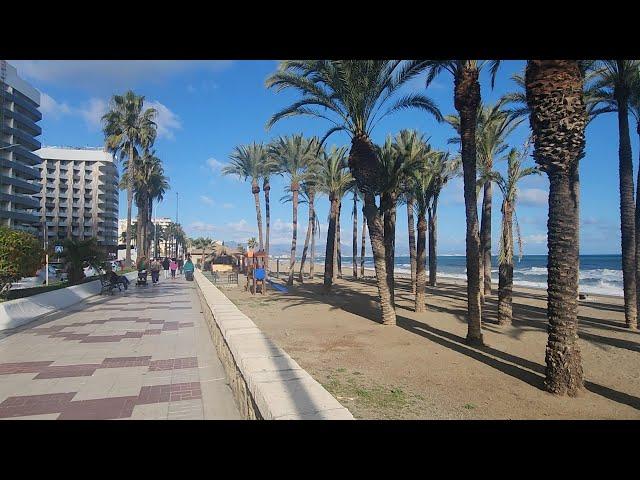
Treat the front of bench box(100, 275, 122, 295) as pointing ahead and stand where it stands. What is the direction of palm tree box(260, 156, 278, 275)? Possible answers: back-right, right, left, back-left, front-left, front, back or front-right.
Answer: front-left

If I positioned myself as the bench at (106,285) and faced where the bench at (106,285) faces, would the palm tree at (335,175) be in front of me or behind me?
in front

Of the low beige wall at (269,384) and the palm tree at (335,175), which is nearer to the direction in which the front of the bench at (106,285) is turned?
the palm tree

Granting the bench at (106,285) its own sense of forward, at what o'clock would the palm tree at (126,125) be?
The palm tree is roughly at 9 o'clock from the bench.

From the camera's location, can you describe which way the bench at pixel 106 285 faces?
facing to the right of the viewer

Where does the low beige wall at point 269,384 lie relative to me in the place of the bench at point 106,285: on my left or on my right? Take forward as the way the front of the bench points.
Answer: on my right

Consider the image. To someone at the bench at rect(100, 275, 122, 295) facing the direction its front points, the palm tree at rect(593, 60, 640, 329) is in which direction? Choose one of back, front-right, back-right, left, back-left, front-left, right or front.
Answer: front-right

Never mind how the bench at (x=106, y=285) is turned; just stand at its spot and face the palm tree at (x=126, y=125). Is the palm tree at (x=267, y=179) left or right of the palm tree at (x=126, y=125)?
right

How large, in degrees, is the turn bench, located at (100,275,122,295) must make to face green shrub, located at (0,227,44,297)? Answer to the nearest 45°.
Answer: approximately 90° to its right

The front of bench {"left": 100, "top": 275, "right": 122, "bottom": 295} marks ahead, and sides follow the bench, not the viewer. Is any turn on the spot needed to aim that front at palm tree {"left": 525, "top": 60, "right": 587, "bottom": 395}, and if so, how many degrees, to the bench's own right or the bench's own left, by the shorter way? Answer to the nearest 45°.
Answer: approximately 90° to the bench's own right

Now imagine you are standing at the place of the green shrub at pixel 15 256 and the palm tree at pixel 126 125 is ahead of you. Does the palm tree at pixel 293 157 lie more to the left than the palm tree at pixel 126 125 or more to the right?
right

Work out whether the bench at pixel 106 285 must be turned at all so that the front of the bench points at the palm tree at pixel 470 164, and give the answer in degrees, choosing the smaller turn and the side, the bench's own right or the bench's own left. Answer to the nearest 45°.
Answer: approximately 45° to the bench's own right
